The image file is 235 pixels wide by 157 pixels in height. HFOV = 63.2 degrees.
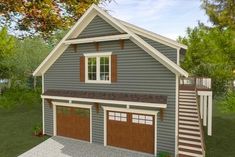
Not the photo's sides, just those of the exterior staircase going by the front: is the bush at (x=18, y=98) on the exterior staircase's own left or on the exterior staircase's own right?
on the exterior staircase's own right

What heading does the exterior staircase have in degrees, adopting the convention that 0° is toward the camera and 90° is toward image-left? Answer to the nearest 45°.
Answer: approximately 0°
